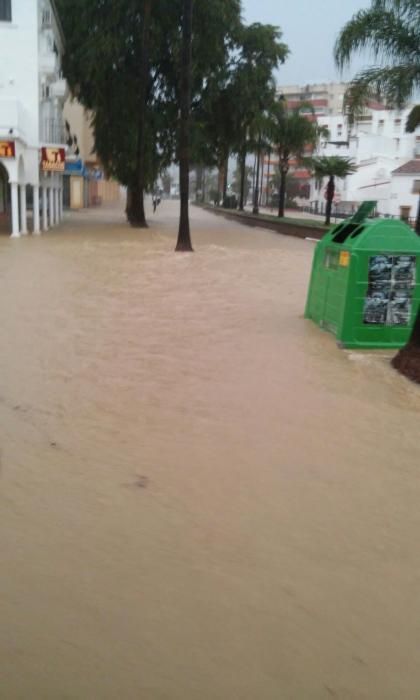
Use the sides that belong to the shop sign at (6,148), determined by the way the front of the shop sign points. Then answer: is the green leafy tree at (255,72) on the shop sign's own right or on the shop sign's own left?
on the shop sign's own left

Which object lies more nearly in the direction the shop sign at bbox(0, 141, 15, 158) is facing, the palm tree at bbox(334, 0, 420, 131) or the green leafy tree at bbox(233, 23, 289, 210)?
the palm tree

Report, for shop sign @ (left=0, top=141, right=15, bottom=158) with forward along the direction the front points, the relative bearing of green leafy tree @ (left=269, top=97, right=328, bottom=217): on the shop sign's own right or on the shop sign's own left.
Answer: on the shop sign's own left

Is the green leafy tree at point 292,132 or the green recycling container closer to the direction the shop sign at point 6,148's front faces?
the green recycling container

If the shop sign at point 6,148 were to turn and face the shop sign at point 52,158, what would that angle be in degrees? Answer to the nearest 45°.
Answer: approximately 135° to its left

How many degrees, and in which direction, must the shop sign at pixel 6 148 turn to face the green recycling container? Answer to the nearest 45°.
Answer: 0° — it already faces it

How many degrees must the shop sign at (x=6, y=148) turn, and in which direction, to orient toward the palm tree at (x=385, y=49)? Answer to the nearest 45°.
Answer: approximately 45° to its left
